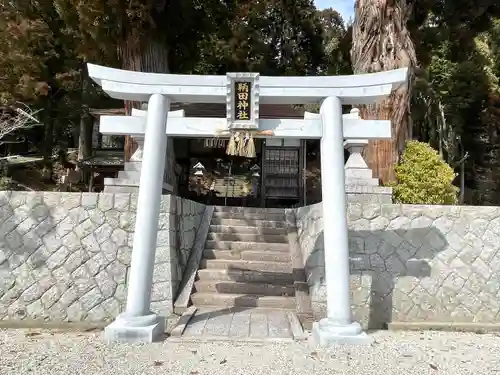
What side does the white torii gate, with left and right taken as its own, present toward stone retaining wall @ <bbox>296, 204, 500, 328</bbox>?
left

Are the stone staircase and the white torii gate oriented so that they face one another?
no

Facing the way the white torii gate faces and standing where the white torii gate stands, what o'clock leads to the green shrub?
The green shrub is roughly at 8 o'clock from the white torii gate.

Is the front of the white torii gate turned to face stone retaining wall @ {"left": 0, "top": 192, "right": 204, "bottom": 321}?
no

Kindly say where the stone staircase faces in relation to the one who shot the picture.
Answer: facing the viewer

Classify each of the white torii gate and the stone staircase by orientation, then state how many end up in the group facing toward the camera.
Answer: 2

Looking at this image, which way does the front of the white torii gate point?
toward the camera

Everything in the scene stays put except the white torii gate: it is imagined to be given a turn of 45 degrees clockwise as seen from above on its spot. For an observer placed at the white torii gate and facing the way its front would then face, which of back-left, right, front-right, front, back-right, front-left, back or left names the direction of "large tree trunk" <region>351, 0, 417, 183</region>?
back

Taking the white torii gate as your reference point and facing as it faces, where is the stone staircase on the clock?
The stone staircase is roughly at 6 o'clock from the white torii gate.

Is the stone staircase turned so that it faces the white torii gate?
yes

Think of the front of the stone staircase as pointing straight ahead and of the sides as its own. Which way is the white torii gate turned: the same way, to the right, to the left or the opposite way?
the same way

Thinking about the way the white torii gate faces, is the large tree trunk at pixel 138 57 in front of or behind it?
behind

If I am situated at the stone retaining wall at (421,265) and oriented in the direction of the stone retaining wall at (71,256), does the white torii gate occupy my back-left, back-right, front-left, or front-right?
front-left

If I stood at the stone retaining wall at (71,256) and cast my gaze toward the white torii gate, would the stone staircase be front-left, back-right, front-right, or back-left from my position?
front-left

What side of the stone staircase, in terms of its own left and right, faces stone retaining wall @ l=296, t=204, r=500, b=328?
left

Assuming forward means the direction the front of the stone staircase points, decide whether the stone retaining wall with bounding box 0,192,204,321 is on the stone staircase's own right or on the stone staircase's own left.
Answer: on the stone staircase's own right

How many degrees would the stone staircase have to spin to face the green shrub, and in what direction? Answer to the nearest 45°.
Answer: approximately 90° to its left
